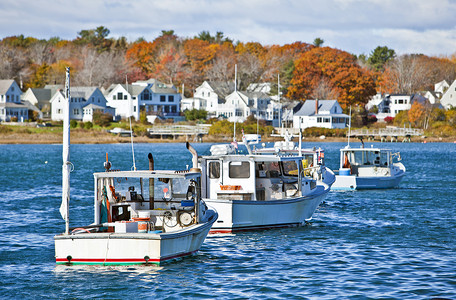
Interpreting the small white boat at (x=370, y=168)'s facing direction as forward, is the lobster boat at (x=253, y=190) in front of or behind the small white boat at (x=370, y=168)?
behind

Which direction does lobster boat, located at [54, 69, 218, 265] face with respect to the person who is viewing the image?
facing away from the viewer and to the right of the viewer

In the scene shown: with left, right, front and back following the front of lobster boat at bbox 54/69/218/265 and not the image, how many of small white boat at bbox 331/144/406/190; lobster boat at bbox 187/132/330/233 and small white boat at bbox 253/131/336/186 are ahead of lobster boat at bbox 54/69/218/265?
3

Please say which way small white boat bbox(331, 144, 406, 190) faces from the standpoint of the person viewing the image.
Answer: facing away from the viewer and to the right of the viewer

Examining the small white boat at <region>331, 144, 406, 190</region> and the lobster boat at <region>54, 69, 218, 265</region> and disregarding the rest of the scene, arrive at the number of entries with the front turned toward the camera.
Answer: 0

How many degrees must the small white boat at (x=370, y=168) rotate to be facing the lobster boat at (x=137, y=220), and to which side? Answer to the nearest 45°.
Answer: approximately 135° to its right

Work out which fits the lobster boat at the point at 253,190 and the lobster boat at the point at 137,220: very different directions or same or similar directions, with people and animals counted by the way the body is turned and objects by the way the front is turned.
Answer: same or similar directions

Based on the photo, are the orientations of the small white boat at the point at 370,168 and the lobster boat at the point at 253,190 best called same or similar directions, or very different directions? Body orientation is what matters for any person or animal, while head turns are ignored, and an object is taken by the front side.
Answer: same or similar directions

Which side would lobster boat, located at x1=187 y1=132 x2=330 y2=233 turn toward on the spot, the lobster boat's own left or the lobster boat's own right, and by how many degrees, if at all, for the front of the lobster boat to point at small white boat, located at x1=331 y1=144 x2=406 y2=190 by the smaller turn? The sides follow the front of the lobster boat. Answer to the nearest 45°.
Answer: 0° — it already faces it

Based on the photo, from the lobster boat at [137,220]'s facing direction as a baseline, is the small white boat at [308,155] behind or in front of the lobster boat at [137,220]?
in front

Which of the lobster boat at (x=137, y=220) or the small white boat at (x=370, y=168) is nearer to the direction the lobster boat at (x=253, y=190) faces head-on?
the small white boat

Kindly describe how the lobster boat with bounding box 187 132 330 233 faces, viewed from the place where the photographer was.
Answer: facing away from the viewer and to the right of the viewer

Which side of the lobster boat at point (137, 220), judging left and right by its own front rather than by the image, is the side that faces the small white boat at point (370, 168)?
front

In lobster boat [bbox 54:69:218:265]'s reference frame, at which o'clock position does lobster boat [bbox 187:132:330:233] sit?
lobster boat [bbox 187:132:330:233] is roughly at 12 o'clock from lobster boat [bbox 54:69:218:265].

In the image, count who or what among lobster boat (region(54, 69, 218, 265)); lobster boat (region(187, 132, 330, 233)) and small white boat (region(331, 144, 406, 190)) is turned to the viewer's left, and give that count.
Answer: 0
